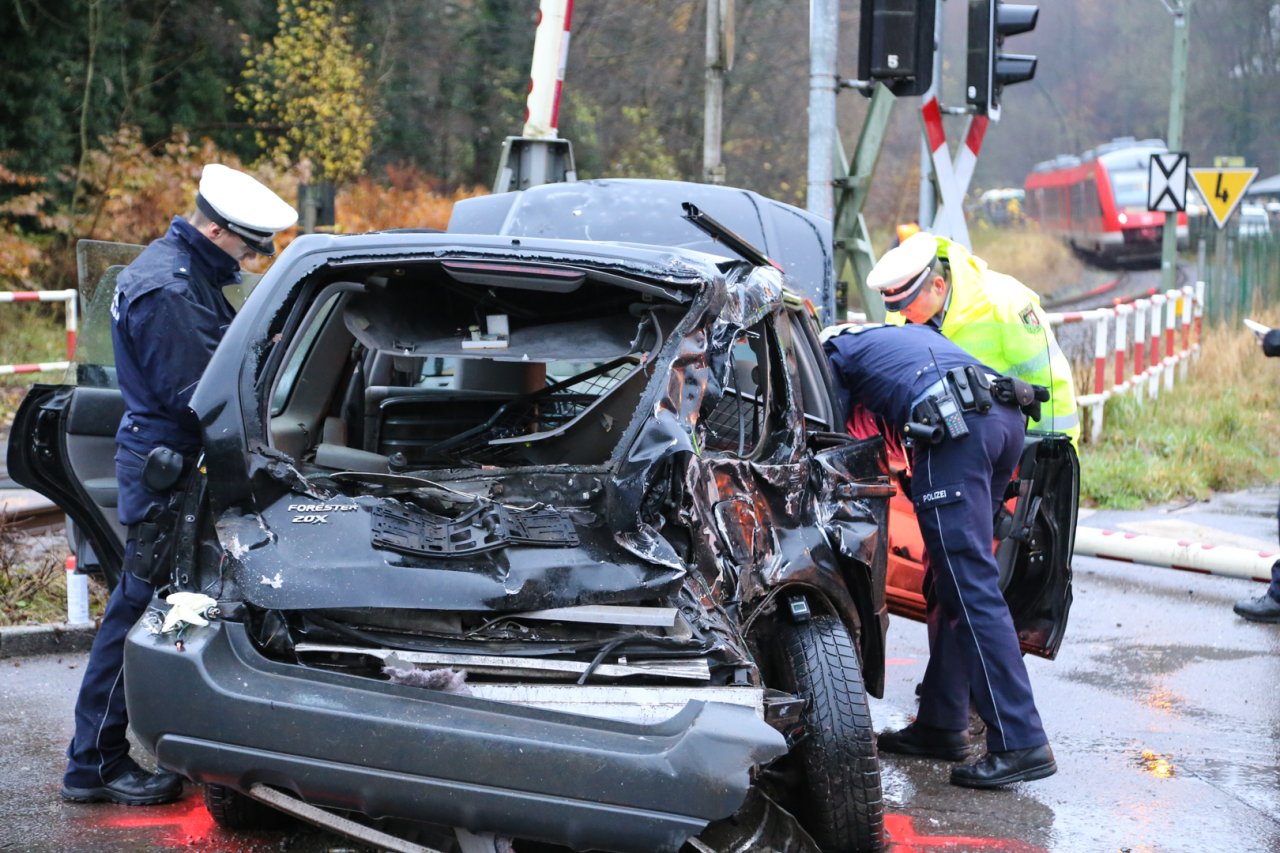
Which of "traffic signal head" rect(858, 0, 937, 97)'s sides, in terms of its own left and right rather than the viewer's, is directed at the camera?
back

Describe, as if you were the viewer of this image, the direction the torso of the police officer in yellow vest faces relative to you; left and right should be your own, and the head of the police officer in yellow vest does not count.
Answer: facing to the left of the viewer

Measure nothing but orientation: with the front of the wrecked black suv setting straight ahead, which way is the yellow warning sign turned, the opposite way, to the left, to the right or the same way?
the opposite way

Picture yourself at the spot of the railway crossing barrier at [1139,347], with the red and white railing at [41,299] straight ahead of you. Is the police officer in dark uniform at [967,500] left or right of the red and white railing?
left

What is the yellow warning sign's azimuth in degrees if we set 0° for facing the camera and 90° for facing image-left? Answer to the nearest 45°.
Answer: approximately 0°

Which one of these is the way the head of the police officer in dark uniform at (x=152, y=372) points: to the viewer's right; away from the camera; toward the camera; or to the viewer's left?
to the viewer's right

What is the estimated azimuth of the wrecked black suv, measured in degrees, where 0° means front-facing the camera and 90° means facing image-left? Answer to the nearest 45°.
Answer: approximately 180°

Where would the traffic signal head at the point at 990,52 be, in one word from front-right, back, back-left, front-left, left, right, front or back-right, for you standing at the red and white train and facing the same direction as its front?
front-right
